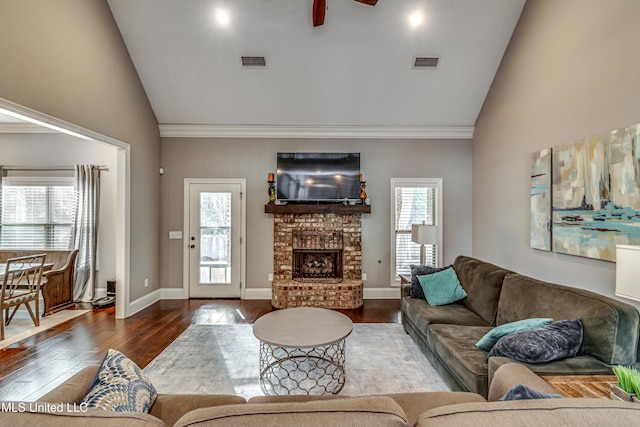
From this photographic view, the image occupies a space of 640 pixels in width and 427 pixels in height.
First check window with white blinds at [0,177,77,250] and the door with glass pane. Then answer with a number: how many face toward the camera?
2

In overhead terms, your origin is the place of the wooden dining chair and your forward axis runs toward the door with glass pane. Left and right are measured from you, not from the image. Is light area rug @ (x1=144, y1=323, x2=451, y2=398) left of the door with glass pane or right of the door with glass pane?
right

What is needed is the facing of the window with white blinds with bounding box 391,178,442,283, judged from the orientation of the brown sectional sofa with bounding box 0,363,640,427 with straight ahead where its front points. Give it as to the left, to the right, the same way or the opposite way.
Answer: the opposite way

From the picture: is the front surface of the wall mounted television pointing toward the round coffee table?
yes

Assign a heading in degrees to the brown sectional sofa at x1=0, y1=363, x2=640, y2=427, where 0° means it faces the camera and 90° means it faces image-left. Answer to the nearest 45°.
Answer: approximately 180°

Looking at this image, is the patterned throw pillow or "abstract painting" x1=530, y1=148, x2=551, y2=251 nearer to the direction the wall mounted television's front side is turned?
the patterned throw pillow

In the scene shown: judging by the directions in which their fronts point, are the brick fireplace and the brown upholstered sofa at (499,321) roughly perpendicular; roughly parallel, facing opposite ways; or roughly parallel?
roughly perpendicular

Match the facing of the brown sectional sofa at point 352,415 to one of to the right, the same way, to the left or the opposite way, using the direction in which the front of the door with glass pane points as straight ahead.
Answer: the opposite way

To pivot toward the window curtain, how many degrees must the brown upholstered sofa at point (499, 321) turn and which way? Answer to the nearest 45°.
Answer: approximately 45° to its right

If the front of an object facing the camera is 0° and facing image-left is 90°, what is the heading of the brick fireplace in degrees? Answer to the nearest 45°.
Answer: approximately 0°
